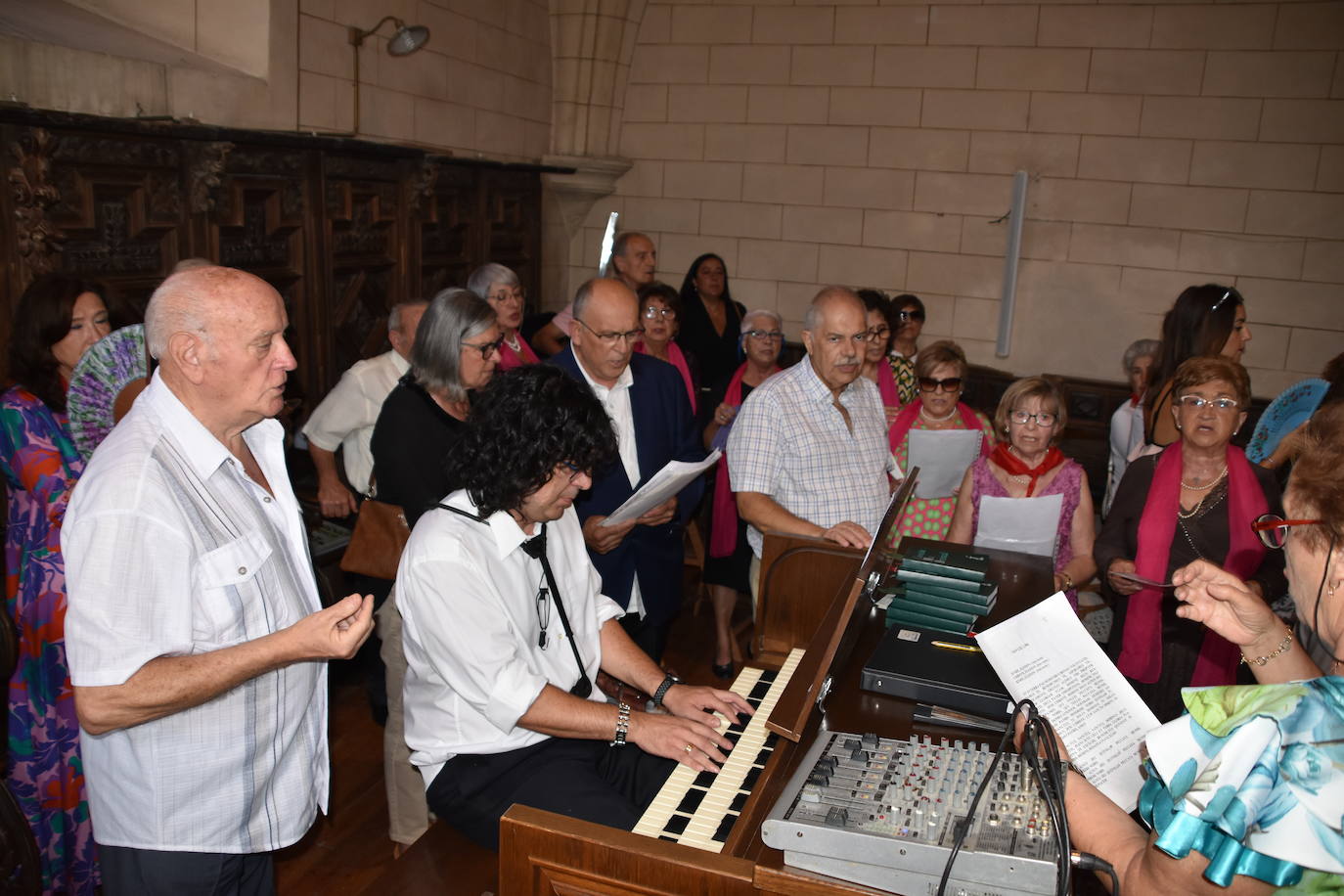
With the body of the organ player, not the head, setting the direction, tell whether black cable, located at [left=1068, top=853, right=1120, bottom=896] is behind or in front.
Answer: in front

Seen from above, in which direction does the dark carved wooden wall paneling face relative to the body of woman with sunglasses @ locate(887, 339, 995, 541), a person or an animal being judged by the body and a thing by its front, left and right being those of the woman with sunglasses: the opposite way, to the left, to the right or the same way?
to the left

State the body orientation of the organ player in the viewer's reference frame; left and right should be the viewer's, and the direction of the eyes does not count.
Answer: facing the viewer and to the right of the viewer

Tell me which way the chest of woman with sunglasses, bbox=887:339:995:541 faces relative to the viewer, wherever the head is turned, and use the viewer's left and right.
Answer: facing the viewer

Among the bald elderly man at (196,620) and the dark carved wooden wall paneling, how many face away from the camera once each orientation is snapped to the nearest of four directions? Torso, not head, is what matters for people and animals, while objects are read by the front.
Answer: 0

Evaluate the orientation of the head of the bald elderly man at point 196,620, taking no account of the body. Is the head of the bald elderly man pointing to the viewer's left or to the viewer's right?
to the viewer's right

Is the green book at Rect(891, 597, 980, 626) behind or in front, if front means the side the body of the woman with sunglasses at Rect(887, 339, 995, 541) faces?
in front

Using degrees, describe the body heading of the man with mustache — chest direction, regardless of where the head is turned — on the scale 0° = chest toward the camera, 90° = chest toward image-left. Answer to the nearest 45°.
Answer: approximately 315°

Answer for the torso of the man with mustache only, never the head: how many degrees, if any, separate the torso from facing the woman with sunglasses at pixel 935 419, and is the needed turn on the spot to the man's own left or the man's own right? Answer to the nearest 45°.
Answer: approximately 90° to the man's own left

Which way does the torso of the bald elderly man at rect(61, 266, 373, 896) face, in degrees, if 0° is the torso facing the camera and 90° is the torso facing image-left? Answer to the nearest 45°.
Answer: approximately 315°

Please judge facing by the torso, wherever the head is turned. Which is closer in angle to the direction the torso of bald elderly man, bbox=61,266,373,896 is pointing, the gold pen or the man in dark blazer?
the gold pen

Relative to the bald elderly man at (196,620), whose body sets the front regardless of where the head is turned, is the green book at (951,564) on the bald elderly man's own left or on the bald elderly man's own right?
on the bald elderly man's own left

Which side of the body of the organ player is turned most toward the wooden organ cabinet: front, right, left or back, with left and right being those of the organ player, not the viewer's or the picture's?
front

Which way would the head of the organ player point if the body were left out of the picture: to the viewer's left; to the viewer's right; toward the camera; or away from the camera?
to the viewer's right
